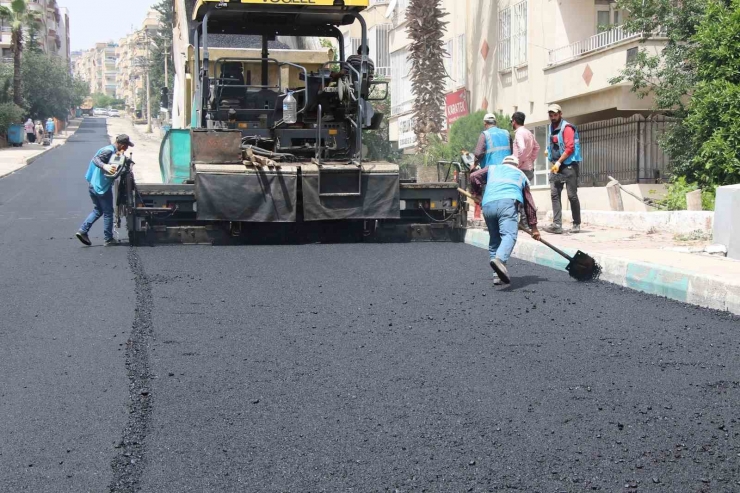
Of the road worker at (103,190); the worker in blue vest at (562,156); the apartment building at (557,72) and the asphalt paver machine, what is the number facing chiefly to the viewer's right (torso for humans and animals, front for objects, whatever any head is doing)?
1

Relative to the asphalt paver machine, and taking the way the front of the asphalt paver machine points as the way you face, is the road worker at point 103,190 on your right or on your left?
on your left

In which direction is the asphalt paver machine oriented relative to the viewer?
away from the camera

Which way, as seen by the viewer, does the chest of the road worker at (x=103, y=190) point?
to the viewer's right

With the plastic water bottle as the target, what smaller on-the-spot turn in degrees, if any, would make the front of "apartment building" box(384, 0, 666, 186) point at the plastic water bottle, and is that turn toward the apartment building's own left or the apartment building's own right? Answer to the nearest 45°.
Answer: approximately 45° to the apartment building's own left

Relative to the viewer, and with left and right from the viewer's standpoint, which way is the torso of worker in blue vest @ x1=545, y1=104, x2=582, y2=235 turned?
facing the viewer and to the left of the viewer

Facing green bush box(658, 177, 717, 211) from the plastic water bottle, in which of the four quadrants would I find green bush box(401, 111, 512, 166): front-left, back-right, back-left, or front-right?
front-left

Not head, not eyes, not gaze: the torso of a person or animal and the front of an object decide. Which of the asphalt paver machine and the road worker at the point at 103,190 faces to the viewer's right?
the road worker

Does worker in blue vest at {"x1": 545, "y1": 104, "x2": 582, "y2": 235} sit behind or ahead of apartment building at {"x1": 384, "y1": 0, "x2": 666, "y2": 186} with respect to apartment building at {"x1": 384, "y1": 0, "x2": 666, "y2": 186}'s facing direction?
ahead

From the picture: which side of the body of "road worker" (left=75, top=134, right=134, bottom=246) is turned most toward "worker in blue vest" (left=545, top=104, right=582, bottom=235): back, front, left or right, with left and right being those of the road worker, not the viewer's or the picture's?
front

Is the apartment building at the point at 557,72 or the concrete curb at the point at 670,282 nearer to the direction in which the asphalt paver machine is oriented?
the apartment building

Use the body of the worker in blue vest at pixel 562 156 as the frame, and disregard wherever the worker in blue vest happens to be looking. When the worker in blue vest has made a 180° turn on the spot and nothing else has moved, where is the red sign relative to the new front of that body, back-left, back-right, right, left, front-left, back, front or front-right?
front-left

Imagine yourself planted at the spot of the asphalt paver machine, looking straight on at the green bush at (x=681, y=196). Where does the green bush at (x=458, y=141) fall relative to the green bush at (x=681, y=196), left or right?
left
